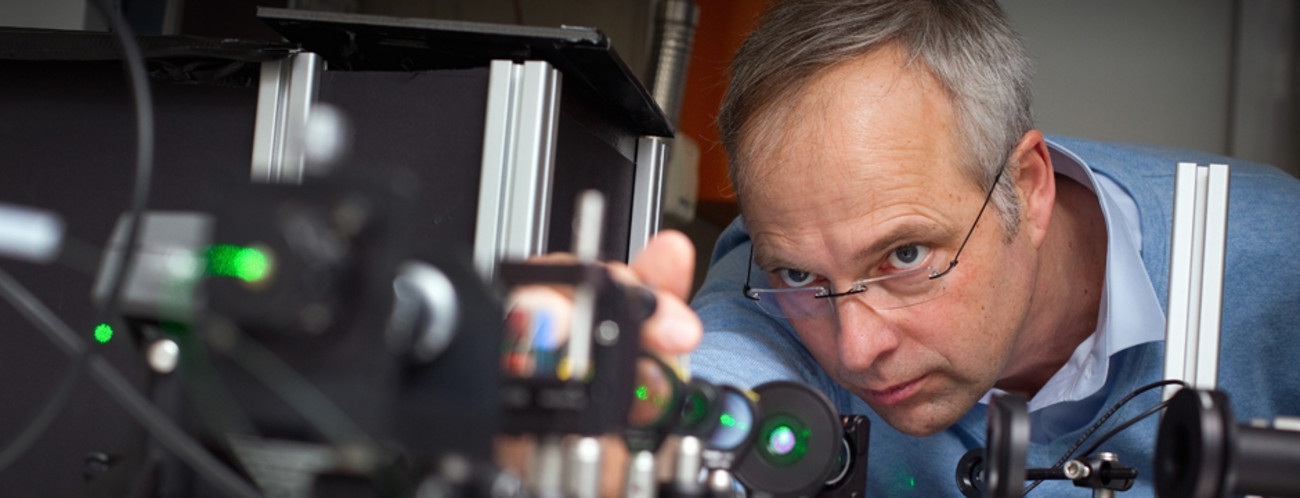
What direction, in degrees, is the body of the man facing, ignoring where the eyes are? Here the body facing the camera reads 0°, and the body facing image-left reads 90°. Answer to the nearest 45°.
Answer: approximately 45°

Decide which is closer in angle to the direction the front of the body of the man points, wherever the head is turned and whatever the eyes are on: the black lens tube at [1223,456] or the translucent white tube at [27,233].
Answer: the translucent white tube

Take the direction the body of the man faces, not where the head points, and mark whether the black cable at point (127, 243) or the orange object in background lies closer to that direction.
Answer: the black cable

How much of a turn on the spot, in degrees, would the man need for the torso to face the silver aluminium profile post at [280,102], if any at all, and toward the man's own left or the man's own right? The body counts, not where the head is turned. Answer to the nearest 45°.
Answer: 0° — they already face it

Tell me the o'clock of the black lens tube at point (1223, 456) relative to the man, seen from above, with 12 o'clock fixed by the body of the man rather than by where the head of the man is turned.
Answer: The black lens tube is roughly at 10 o'clock from the man.

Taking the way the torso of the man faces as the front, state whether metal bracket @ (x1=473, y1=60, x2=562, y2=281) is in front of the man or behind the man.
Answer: in front

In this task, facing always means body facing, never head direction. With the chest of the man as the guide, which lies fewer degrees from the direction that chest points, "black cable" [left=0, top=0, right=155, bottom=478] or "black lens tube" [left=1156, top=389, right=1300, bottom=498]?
the black cable

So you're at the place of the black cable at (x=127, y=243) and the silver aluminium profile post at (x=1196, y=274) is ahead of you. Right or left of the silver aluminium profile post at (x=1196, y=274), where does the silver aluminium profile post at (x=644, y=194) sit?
left

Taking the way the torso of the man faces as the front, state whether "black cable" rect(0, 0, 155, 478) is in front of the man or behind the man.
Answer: in front
